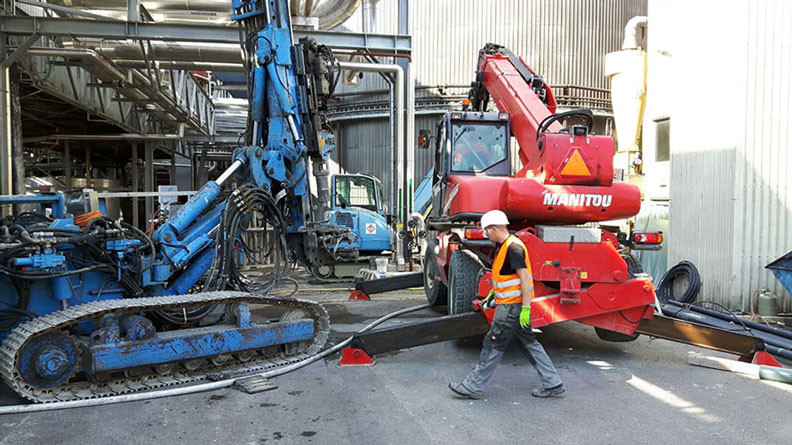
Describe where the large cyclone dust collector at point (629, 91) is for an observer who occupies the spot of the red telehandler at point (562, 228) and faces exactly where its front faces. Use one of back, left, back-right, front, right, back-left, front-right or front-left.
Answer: front-right

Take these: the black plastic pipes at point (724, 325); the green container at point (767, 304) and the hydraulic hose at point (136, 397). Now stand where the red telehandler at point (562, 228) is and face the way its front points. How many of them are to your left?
1

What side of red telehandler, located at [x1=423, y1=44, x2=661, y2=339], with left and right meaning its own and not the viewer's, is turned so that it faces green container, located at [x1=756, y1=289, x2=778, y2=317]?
right

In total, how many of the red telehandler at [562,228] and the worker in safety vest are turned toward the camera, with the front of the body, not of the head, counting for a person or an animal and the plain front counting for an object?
0

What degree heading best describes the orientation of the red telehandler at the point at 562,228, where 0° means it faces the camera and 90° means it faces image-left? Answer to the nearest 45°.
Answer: approximately 135°

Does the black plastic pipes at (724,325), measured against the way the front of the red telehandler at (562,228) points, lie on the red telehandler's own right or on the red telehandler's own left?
on the red telehandler's own right
